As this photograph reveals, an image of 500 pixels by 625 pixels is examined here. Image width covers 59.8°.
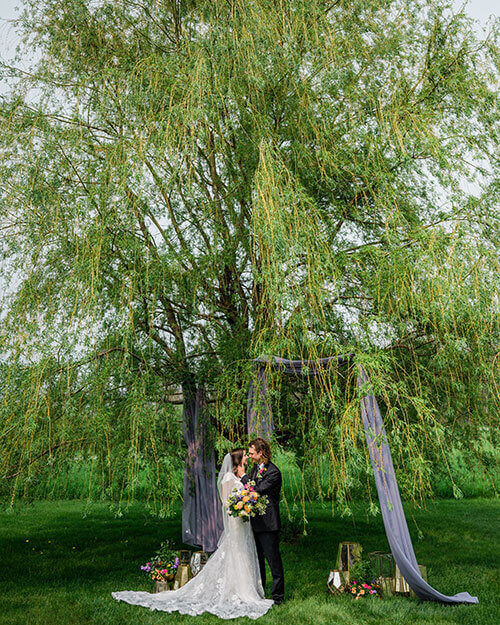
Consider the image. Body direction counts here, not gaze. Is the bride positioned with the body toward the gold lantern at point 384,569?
yes

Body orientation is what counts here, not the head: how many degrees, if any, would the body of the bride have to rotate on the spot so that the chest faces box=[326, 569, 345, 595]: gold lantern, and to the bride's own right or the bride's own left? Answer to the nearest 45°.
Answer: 0° — they already face it

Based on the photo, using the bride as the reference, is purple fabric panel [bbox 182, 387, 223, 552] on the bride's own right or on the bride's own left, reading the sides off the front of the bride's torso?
on the bride's own left

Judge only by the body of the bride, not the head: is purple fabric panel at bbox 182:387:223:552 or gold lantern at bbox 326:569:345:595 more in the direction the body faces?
the gold lantern

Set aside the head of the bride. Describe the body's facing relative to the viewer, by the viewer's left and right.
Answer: facing to the right of the viewer

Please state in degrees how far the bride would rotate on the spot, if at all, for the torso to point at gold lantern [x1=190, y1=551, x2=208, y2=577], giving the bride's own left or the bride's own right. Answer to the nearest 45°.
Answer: approximately 135° to the bride's own left
